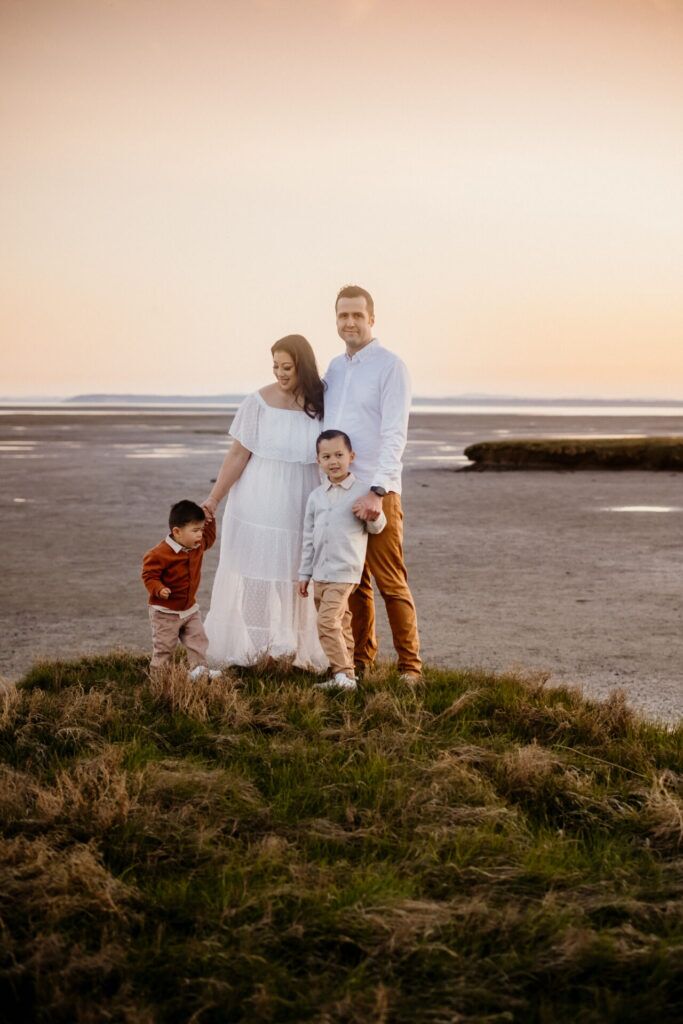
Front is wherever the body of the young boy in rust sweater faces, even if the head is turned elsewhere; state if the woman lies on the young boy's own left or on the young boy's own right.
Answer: on the young boy's own left

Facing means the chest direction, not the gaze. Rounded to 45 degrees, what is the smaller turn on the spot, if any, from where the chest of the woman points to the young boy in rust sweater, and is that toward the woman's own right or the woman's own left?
approximately 45° to the woman's own right

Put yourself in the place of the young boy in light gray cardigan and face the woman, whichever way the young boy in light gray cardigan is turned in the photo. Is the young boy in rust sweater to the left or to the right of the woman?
left

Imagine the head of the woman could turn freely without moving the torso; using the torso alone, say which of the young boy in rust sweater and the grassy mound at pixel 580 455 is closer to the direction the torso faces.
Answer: the young boy in rust sweater

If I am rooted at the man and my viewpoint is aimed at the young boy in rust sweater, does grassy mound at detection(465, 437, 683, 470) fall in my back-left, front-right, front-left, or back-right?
back-right

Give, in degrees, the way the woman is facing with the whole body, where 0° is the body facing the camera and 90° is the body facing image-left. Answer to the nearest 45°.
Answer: approximately 0°

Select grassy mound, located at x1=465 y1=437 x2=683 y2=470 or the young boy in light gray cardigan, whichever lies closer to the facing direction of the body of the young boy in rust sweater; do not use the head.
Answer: the young boy in light gray cardigan
